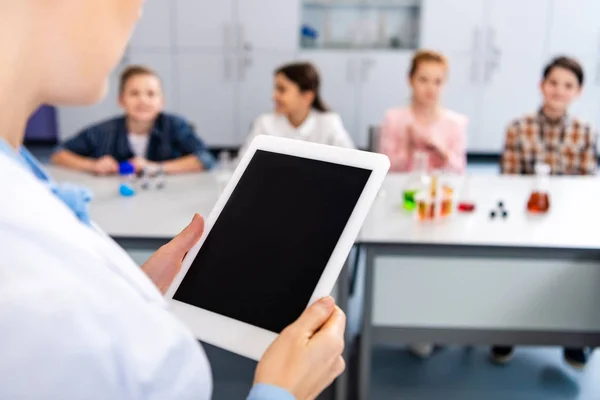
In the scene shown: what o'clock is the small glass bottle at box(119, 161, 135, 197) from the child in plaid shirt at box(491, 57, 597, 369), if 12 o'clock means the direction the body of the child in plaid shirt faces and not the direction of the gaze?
The small glass bottle is roughly at 2 o'clock from the child in plaid shirt.

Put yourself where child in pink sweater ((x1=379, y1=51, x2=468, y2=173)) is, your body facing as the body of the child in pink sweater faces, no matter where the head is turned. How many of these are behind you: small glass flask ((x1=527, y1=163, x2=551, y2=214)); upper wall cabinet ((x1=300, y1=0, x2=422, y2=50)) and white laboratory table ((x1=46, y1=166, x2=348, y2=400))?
1

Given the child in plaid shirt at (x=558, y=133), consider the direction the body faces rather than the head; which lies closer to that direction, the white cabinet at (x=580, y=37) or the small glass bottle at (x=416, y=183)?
the small glass bottle

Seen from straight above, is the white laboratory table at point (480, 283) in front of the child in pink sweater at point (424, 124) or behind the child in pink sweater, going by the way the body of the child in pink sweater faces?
in front

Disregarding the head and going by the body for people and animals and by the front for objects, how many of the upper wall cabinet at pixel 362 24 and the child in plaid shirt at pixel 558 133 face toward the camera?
2

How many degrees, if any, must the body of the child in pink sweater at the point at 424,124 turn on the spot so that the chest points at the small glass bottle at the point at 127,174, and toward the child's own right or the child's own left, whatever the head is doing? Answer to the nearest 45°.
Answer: approximately 45° to the child's own right
